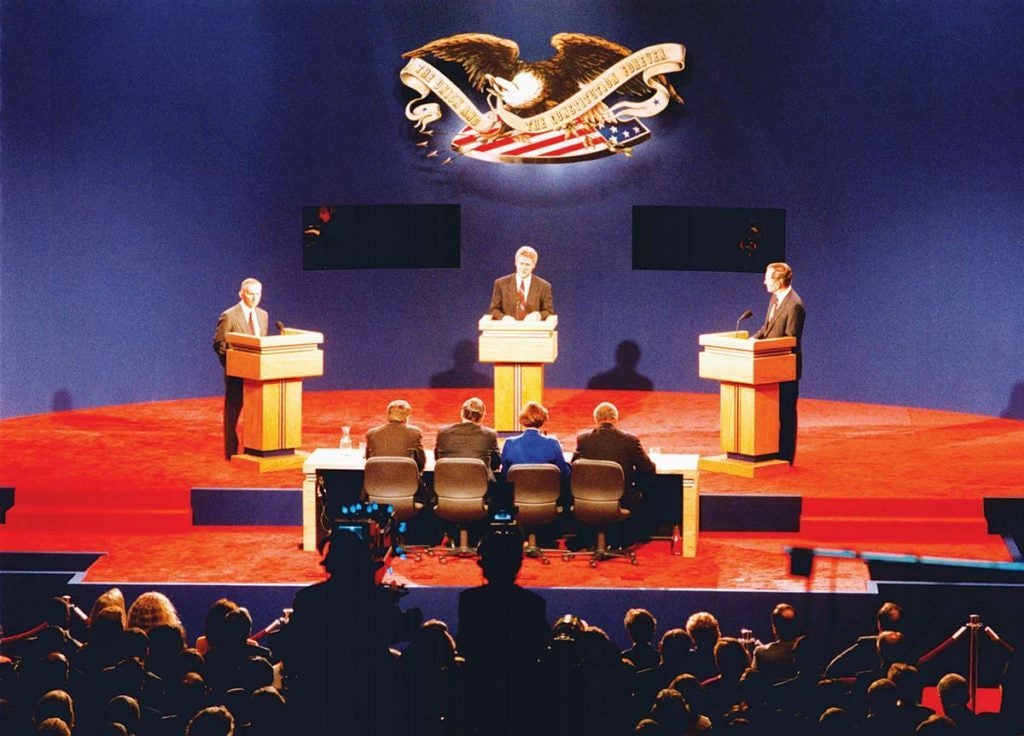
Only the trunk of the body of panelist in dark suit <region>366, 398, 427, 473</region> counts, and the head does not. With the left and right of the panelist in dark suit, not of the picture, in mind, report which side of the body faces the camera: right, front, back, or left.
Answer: back

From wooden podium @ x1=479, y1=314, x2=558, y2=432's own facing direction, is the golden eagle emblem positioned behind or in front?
behind

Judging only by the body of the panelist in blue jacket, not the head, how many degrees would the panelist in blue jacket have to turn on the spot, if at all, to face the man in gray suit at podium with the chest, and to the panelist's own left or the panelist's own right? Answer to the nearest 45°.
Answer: approximately 45° to the panelist's own left

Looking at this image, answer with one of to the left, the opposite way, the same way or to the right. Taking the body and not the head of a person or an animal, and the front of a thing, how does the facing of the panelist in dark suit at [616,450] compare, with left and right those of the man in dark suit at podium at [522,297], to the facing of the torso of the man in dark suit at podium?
the opposite way

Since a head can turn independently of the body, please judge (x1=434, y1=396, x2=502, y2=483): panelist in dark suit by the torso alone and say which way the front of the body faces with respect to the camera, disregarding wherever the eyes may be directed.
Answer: away from the camera

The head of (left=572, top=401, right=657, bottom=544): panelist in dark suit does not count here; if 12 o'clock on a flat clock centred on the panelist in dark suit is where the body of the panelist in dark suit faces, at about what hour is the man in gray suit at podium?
The man in gray suit at podium is roughly at 10 o'clock from the panelist in dark suit.

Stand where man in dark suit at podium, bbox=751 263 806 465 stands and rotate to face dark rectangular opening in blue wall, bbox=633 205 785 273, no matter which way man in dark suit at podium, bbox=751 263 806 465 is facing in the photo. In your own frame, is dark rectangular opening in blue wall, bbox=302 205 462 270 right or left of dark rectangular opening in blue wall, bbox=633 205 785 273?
left

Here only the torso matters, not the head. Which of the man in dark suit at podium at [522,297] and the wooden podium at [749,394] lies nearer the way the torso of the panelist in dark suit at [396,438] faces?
the man in dark suit at podium

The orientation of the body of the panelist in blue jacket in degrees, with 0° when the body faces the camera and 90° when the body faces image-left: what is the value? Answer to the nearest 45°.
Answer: approximately 180°
